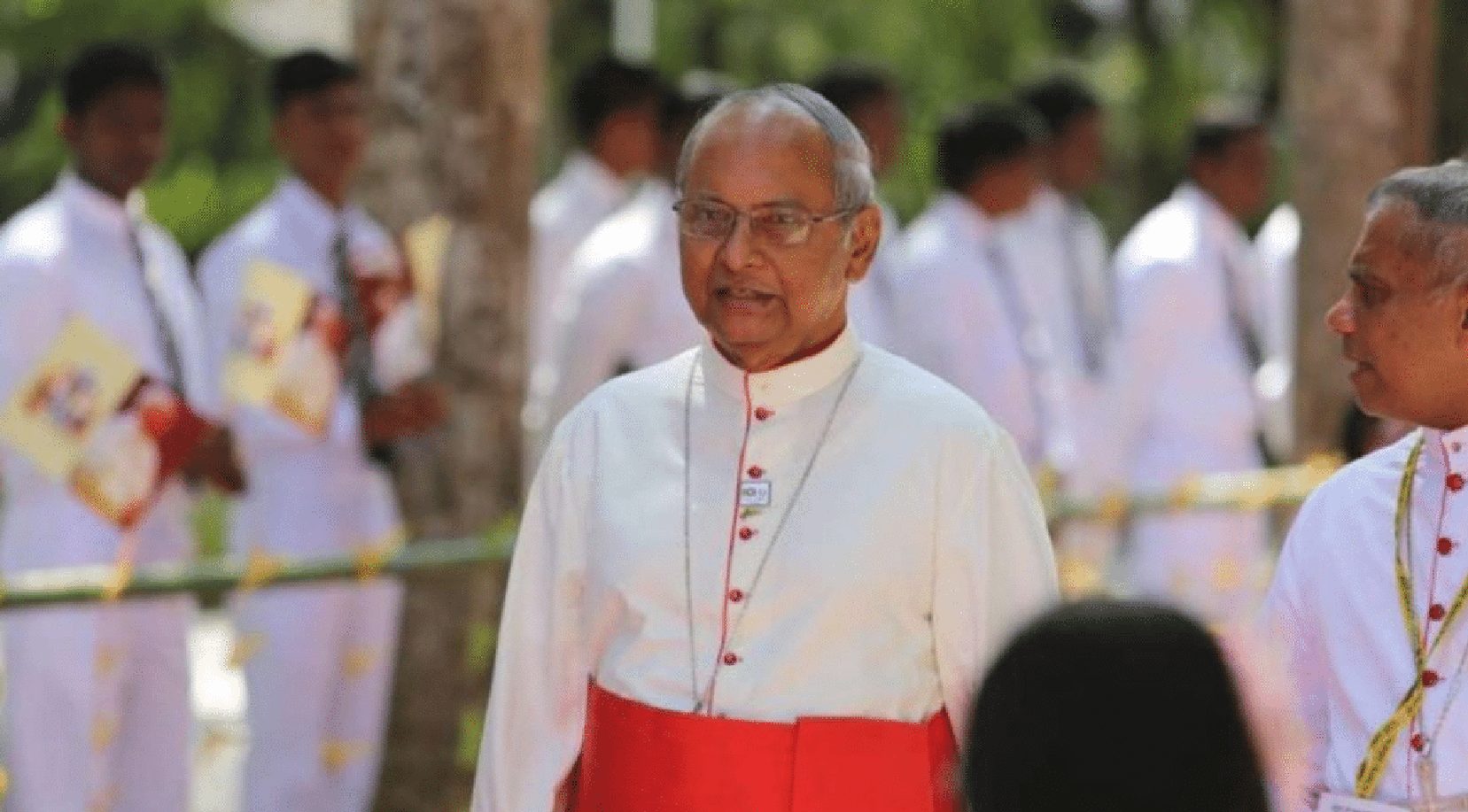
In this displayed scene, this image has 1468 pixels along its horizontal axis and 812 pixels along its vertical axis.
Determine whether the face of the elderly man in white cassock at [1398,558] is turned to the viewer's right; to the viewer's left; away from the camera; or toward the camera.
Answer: to the viewer's left

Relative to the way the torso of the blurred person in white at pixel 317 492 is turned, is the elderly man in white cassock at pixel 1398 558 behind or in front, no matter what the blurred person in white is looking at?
in front

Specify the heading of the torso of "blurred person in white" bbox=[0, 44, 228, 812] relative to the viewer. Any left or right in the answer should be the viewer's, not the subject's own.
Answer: facing the viewer and to the right of the viewer

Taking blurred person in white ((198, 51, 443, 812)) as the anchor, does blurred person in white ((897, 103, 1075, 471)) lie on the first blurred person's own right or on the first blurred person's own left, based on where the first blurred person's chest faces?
on the first blurred person's own left

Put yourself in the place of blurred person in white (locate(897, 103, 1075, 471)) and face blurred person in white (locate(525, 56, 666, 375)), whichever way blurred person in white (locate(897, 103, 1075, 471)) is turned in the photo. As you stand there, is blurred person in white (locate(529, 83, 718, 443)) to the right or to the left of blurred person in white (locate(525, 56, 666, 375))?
left

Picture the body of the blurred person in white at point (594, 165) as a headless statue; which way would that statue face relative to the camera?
to the viewer's right
